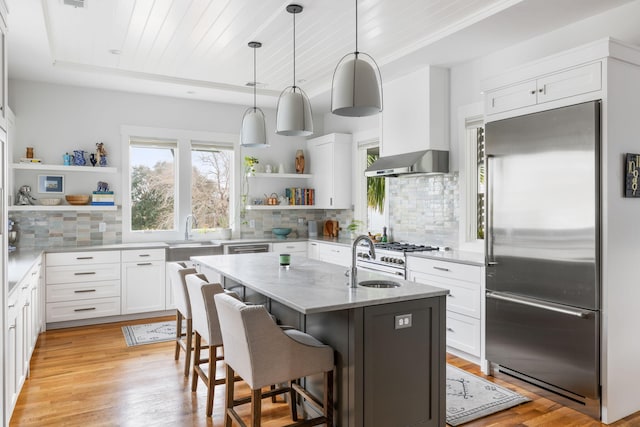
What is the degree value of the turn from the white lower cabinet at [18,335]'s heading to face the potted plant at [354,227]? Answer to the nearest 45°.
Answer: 0° — it already faces it

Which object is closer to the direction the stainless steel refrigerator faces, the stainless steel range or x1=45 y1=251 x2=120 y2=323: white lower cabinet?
the white lower cabinet

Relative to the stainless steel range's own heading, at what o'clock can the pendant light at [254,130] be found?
The pendant light is roughly at 12 o'clock from the stainless steel range.

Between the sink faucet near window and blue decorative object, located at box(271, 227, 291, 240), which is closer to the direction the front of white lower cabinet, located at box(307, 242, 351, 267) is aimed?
the sink faucet near window

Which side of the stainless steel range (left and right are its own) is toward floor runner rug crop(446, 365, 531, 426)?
left

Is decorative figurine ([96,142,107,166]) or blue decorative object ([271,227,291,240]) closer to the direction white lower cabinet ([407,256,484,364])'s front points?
the decorative figurine

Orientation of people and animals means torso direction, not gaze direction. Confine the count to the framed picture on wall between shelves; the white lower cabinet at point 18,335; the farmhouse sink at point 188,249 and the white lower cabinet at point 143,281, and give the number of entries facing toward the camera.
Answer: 3

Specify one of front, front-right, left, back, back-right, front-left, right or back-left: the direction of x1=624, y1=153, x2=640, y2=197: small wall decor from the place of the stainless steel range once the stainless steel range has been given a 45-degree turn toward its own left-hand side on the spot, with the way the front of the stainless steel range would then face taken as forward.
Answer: front-left

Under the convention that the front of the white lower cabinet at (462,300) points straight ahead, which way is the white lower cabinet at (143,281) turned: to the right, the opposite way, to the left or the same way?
to the left

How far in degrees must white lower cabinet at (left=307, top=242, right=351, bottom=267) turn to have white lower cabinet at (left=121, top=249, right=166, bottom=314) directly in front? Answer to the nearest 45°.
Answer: approximately 45° to its right

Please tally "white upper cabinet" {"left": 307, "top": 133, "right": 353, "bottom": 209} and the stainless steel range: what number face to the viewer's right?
0

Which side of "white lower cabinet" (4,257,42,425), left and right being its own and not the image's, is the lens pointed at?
right

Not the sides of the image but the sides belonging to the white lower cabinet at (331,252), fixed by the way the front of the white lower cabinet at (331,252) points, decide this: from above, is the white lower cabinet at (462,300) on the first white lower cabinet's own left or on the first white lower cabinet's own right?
on the first white lower cabinet's own left

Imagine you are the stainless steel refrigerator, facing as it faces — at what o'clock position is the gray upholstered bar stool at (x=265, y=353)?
The gray upholstered bar stool is roughly at 12 o'clock from the stainless steel refrigerator.

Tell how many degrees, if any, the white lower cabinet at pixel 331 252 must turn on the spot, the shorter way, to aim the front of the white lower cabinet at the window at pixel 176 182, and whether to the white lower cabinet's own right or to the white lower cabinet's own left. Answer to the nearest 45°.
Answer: approximately 45° to the white lower cabinet's own right

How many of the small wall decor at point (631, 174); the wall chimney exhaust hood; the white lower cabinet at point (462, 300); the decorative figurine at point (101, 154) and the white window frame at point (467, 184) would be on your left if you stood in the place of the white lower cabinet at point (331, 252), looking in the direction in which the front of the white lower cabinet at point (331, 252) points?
4

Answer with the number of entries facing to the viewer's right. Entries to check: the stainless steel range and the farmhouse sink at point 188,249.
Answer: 0
